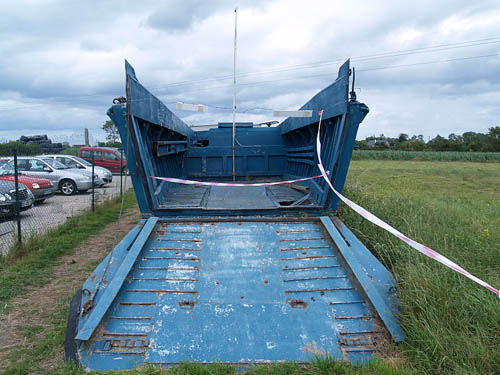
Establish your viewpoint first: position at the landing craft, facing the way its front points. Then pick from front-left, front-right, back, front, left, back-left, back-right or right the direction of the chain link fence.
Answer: back-right

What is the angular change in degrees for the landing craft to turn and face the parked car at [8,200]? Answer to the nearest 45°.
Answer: approximately 135° to its right

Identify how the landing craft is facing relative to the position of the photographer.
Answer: facing the viewer

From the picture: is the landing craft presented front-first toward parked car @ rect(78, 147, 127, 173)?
no

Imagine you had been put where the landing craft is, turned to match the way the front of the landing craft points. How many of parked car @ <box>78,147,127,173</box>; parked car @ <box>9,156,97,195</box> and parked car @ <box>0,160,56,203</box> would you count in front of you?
0

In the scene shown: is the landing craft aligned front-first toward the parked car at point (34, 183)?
no

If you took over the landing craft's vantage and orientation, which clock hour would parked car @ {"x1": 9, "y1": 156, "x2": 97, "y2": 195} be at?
The parked car is roughly at 5 o'clock from the landing craft.

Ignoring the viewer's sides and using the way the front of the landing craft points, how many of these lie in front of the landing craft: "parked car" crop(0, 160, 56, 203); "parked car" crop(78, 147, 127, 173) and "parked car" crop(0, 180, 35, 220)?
0

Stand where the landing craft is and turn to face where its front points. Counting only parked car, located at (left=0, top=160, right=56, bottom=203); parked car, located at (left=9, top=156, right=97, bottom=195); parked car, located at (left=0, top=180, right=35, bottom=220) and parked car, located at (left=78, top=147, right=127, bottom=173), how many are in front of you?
0
